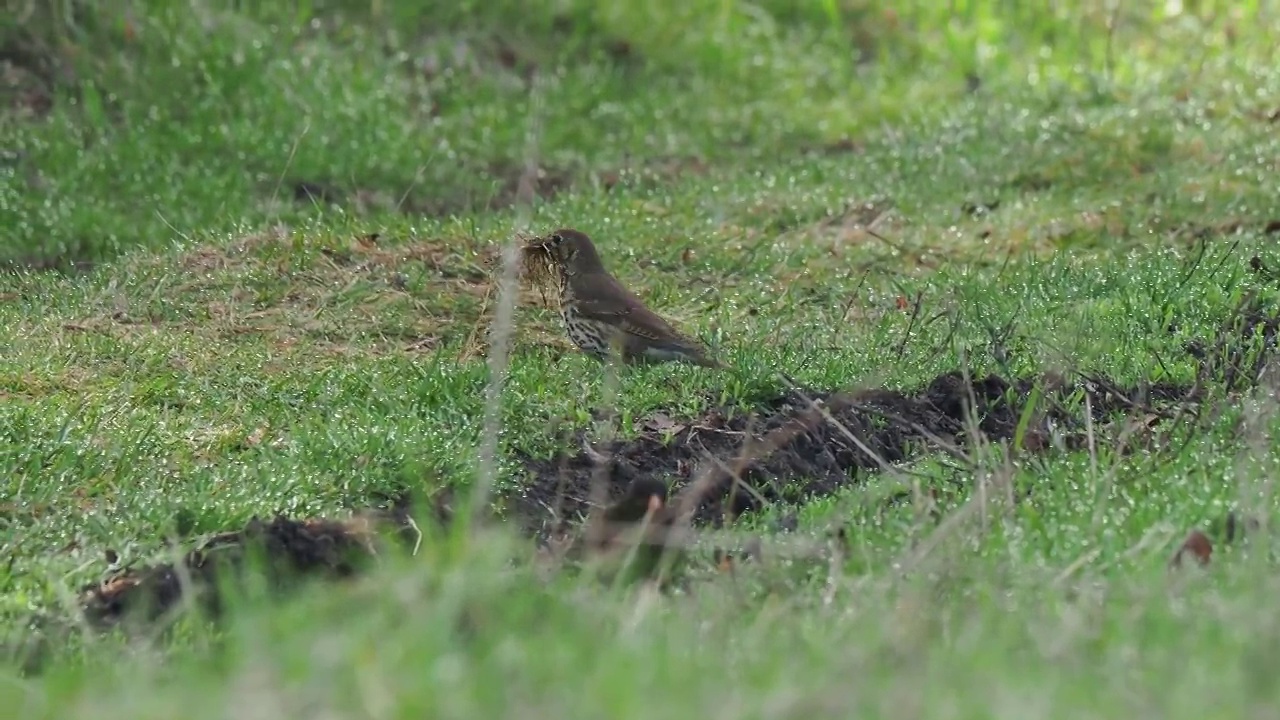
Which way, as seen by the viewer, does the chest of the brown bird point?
to the viewer's left

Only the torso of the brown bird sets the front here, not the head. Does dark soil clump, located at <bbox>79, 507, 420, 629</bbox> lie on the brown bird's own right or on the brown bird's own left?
on the brown bird's own left
